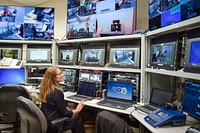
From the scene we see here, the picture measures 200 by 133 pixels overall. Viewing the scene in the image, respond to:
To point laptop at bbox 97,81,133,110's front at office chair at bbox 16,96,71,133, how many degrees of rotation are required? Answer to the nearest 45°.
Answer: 0° — it already faces it

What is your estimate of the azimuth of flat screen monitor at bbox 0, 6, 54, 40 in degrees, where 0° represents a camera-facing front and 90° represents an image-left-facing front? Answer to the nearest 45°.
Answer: approximately 0°

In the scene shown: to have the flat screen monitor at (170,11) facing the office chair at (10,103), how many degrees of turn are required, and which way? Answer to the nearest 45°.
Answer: approximately 45° to its right

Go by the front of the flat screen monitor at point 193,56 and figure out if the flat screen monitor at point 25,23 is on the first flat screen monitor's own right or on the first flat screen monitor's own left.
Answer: on the first flat screen monitor's own right

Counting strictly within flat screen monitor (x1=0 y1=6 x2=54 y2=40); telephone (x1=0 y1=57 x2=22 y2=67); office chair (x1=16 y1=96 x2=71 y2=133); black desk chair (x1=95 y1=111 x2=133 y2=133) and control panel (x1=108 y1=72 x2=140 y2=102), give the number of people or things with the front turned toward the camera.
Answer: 3

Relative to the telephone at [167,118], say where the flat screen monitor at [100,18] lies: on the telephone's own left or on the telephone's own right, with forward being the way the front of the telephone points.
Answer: on the telephone's own right

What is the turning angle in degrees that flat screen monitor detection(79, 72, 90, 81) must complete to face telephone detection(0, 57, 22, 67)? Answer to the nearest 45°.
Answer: approximately 90° to its right
